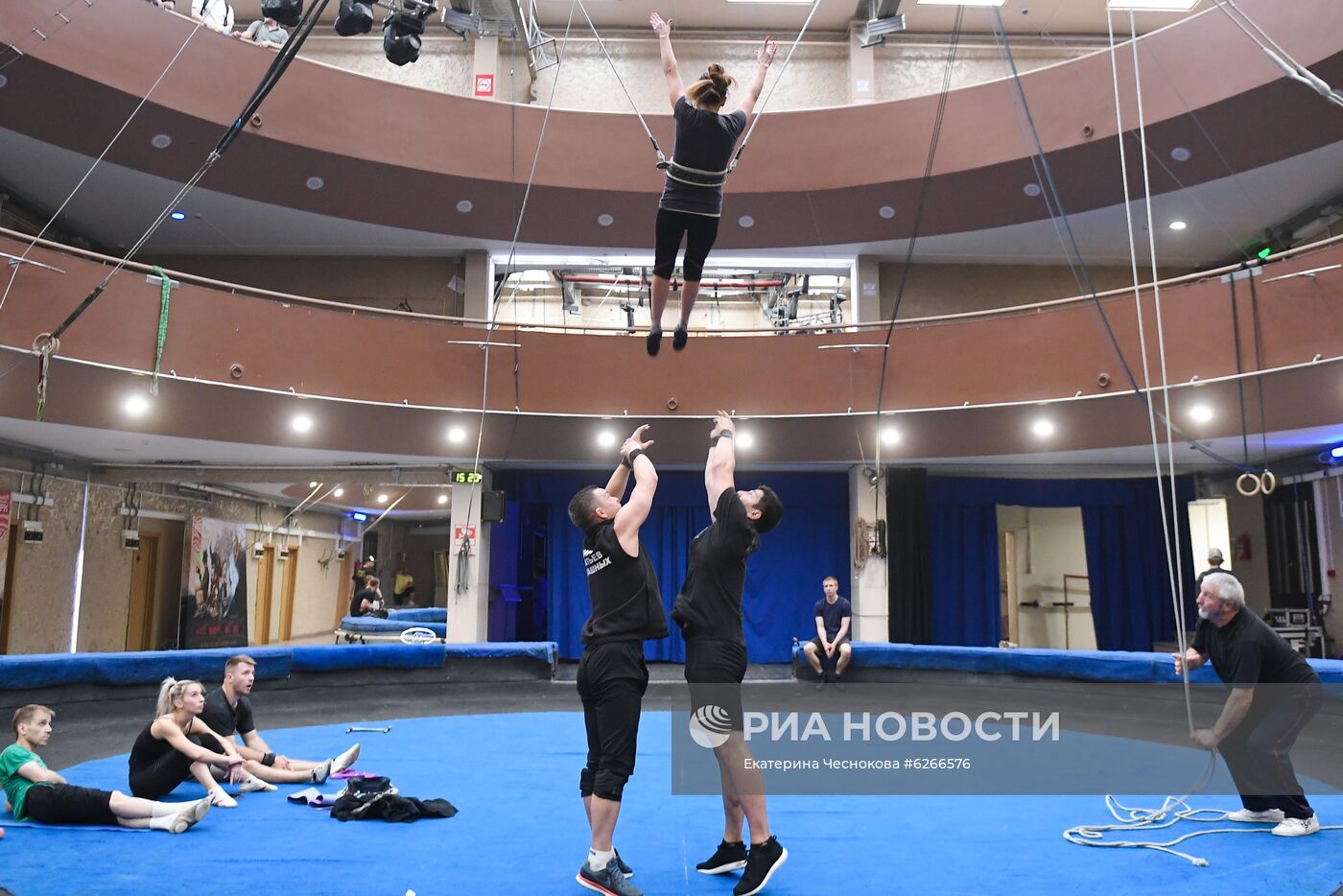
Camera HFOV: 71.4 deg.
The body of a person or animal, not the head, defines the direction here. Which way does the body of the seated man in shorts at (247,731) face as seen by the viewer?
to the viewer's right

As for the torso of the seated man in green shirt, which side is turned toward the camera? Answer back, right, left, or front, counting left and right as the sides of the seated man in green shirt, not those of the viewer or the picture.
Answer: right

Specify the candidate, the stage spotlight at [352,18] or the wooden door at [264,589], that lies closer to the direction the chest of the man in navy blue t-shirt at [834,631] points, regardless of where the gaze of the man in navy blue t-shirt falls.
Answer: the stage spotlight

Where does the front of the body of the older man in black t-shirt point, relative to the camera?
to the viewer's left

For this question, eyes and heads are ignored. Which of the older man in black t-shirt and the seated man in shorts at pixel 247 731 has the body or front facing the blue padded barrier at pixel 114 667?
the older man in black t-shirt

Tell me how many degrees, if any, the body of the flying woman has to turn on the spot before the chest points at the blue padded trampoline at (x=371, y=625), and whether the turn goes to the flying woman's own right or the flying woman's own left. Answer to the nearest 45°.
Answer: approximately 45° to the flying woman's own left

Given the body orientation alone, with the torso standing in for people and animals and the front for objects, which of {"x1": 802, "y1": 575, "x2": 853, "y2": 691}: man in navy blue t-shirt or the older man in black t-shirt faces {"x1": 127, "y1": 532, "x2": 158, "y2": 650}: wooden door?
the older man in black t-shirt

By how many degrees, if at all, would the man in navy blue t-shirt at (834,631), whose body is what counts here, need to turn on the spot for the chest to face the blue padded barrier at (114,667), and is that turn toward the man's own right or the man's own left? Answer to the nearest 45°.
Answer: approximately 45° to the man's own right

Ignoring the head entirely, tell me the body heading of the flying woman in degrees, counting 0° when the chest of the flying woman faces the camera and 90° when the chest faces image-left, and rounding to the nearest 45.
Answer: approximately 180°
